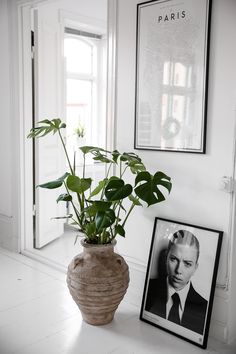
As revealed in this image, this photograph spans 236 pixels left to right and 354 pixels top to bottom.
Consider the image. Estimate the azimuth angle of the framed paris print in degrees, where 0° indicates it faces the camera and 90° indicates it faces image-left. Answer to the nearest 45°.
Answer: approximately 45°

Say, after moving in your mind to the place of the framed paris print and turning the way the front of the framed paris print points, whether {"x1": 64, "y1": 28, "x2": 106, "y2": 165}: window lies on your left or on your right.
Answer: on your right

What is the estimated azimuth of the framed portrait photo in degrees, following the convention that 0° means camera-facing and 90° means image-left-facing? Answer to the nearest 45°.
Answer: approximately 45°

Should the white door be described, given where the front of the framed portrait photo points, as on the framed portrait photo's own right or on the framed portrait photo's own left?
on the framed portrait photo's own right

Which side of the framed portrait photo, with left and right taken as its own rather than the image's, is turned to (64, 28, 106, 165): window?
right
